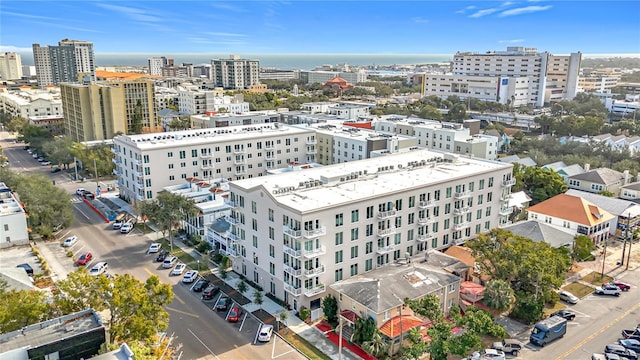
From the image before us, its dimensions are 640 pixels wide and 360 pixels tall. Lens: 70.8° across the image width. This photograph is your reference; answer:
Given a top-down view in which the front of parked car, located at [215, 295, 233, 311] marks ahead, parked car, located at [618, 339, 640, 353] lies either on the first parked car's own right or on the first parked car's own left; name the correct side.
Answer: on the first parked car's own right

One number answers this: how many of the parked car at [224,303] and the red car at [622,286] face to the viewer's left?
1

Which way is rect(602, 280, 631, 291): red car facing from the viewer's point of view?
to the viewer's left

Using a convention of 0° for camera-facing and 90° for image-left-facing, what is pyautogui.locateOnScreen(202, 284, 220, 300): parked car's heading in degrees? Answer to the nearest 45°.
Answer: approximately 225°

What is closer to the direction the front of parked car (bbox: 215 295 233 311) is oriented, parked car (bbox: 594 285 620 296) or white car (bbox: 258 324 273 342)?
the parked car

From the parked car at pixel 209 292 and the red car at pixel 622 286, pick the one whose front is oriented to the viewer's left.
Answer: the red car

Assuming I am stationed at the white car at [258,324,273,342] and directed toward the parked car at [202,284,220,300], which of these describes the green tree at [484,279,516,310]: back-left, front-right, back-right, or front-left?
back-right

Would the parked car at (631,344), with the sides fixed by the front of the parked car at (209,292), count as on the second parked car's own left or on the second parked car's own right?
on the second parked car's own right

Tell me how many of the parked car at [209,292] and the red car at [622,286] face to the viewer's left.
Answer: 1

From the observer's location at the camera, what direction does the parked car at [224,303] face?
facing away from the viewer and to the right of the viewer
